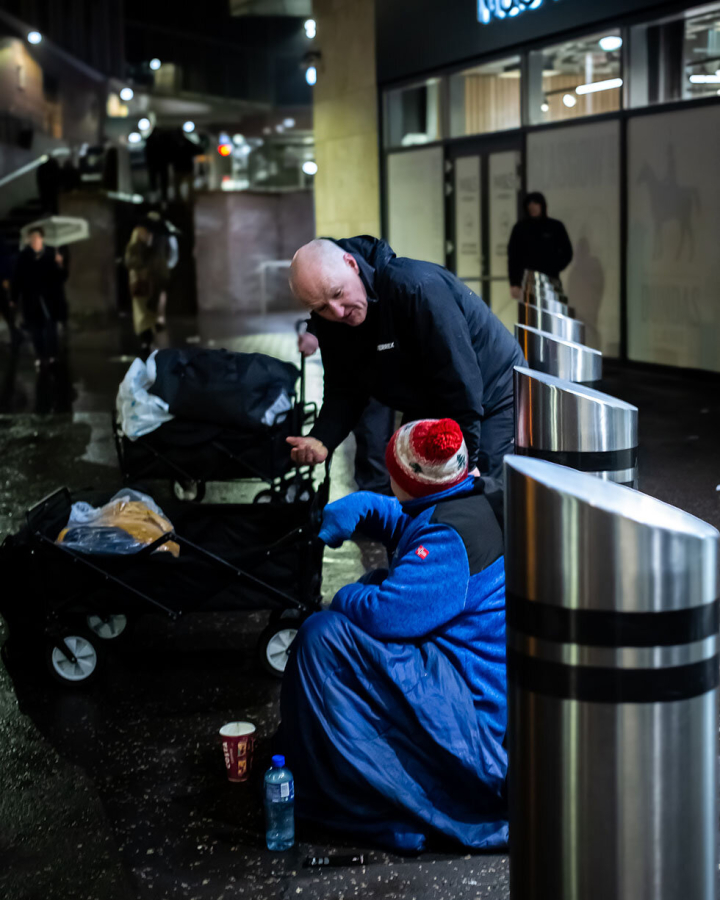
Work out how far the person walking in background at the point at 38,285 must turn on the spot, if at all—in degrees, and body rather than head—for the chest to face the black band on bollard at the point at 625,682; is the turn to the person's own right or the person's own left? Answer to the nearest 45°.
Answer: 0° — they already face it

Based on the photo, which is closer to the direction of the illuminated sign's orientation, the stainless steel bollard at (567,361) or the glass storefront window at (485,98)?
the stainless steel bollard

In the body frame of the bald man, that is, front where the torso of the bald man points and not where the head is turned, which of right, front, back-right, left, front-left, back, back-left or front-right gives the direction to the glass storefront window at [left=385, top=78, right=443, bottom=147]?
back-right

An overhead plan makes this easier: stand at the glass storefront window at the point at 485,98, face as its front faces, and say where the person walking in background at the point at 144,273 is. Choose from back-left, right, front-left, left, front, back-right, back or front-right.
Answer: front-right

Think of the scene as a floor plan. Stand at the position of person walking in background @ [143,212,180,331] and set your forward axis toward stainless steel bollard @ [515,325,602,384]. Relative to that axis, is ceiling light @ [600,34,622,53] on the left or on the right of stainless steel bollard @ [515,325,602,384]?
left

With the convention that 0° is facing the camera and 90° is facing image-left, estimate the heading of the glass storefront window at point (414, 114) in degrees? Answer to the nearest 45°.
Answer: approximately 45°

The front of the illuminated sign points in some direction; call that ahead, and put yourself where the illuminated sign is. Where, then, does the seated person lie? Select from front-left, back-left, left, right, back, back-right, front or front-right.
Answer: front-left

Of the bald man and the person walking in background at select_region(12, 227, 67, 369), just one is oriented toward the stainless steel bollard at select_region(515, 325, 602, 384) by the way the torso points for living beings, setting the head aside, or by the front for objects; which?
the person walking in background
